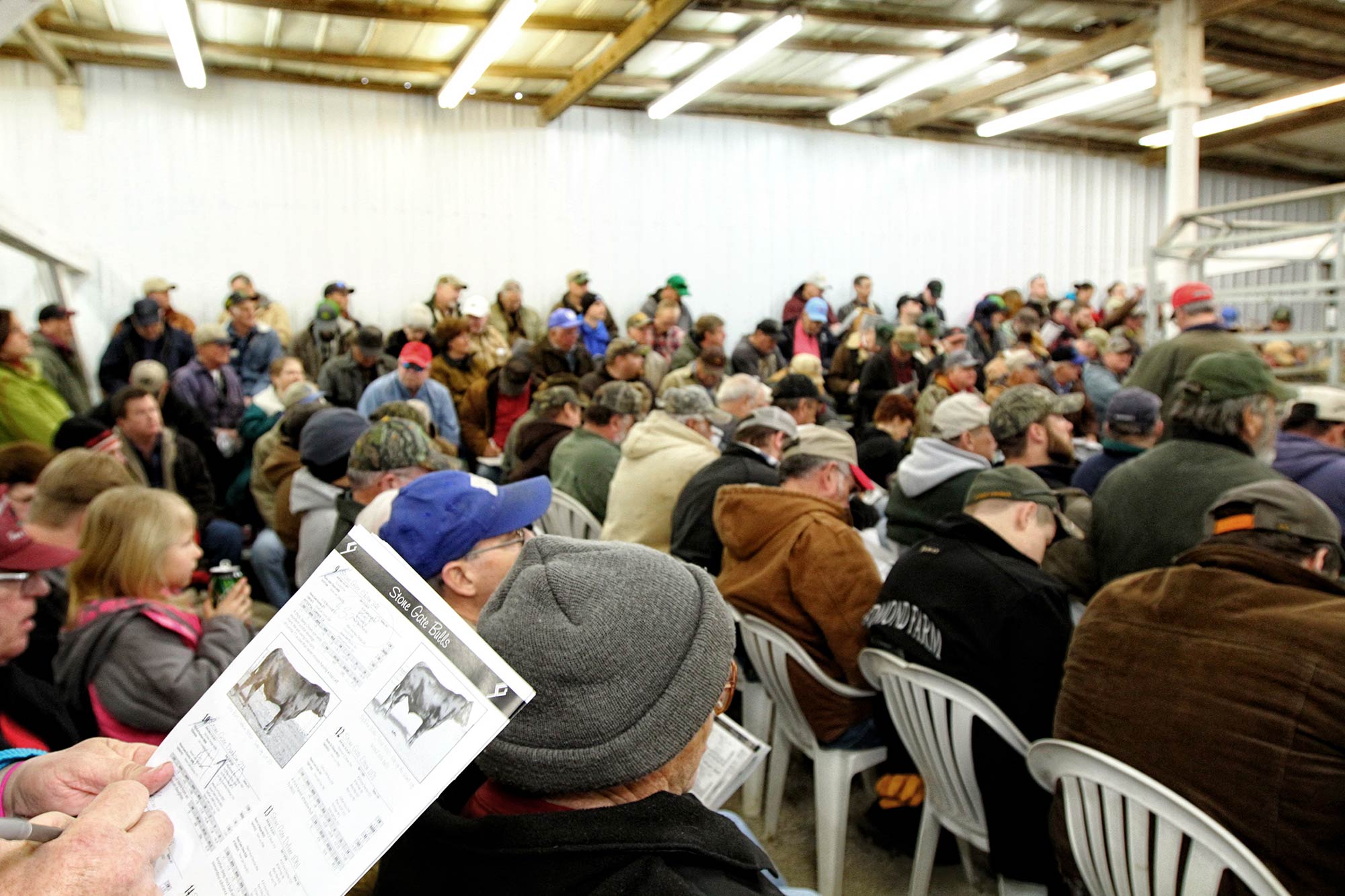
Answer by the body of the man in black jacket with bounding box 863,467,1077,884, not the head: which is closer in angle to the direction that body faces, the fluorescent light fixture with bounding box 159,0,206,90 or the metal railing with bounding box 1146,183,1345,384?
the metal railing

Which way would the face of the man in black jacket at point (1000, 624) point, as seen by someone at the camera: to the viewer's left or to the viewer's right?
to the viewer's right

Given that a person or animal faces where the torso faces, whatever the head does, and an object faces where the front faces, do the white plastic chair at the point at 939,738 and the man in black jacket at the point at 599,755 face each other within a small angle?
no

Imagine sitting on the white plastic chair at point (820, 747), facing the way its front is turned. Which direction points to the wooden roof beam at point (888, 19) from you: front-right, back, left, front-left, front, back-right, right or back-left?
front-left

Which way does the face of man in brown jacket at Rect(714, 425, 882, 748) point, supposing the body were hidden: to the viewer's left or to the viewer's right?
to the viewer's right

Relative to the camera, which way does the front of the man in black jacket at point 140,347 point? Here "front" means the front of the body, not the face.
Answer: toward the camera

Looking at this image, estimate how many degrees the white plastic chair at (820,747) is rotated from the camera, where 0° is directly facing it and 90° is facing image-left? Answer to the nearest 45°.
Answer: approximately 225°

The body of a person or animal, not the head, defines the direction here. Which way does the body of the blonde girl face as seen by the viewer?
to the viewer's right

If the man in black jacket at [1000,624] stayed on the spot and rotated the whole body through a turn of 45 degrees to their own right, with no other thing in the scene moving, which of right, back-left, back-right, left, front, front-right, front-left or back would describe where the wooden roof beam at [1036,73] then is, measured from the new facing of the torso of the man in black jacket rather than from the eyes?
left

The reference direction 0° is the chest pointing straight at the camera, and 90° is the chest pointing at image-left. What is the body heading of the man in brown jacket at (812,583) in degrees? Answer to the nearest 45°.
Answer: approximately 225°

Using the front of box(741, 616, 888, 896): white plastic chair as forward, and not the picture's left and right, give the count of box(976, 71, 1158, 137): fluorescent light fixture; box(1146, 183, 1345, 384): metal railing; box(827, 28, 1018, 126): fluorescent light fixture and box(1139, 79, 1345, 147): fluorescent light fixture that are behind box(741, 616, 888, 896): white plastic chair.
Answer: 0

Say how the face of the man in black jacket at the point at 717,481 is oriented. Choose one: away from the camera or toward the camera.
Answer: away from the camera

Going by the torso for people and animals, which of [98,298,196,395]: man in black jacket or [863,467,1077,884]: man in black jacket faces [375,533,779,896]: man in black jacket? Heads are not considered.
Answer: [98,298,196,395]: man in black jacket

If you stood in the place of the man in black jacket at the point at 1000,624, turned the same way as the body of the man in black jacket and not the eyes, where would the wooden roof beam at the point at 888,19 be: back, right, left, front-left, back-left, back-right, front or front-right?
front-left
